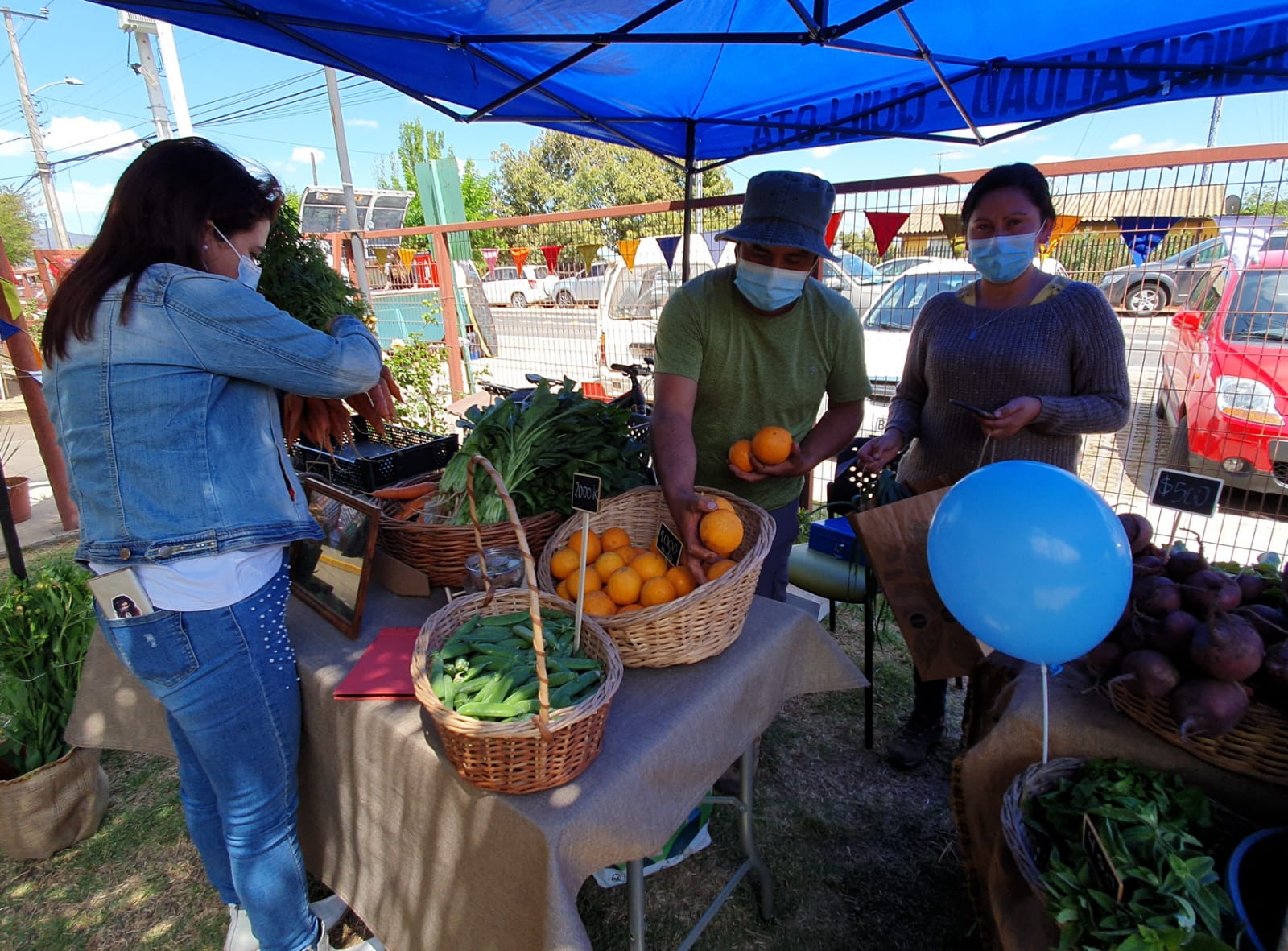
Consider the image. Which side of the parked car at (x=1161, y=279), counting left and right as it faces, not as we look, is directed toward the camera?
left

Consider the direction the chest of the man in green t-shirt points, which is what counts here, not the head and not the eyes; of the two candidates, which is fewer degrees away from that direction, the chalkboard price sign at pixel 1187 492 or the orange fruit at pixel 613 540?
the orange fruit

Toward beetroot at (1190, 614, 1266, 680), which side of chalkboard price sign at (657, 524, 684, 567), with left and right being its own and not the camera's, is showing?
left

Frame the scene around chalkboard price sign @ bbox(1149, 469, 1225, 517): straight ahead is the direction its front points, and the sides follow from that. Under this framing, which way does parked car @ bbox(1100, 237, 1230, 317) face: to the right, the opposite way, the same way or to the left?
to the right

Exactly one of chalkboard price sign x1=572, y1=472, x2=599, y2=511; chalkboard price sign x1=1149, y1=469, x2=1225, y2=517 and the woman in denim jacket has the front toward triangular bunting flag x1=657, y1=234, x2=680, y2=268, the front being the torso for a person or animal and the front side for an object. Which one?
the woman in denim jacket

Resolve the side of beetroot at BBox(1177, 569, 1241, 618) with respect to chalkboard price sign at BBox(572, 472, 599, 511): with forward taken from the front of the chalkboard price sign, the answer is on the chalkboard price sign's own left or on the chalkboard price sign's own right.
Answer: on the chalkboard price sign's own left

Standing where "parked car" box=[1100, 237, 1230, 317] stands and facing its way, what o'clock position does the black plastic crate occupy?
The black plastic crate is roughly at 10 o'clock from the parked car.

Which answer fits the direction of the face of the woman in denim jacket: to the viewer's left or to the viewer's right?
to the viewer's right

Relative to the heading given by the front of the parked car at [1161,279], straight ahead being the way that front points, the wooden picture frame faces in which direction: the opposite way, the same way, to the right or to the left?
to the left

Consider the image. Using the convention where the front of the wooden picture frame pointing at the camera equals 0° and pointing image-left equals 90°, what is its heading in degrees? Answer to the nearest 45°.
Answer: approximately 45°

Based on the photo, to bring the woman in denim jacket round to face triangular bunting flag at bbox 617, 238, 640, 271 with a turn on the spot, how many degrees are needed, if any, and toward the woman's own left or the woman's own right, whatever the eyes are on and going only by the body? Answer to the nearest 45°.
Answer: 0° — they already face it
